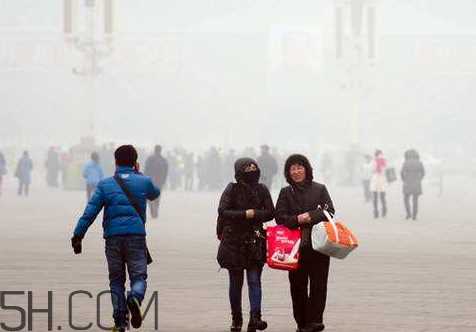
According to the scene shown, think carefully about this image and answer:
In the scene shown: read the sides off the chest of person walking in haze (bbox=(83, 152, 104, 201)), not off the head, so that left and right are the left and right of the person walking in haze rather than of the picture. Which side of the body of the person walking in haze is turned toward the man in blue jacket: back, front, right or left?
back

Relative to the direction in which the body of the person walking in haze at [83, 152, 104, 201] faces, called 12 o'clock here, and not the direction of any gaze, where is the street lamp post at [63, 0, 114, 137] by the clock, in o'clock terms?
The street lamp post is roughly at 12 o'clock from the person walking in haze.

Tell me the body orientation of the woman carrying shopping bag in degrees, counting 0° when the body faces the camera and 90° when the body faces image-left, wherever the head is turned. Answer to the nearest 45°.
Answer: approximately 0°

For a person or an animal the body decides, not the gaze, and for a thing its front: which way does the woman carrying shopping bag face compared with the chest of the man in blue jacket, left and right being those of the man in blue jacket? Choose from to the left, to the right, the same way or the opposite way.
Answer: the opposite way

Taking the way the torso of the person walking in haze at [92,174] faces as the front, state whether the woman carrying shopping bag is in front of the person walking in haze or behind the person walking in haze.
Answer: behind

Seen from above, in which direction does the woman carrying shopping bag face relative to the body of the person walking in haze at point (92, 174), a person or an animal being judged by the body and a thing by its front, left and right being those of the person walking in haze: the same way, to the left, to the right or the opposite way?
the opposite way

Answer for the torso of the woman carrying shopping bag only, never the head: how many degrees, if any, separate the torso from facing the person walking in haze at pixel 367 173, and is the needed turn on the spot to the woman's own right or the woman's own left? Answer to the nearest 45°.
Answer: approximately 180°

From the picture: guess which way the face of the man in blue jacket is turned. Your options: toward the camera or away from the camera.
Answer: away from the camera

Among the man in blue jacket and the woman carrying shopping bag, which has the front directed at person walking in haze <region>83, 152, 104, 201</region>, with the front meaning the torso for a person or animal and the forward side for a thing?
the man in blue jacket

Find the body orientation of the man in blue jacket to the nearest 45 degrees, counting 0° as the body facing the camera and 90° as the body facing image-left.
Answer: approximately 180°

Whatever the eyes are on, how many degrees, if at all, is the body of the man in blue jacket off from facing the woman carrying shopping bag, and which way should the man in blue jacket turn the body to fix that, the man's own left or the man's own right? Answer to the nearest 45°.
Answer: approximately 90° to the man's own right
